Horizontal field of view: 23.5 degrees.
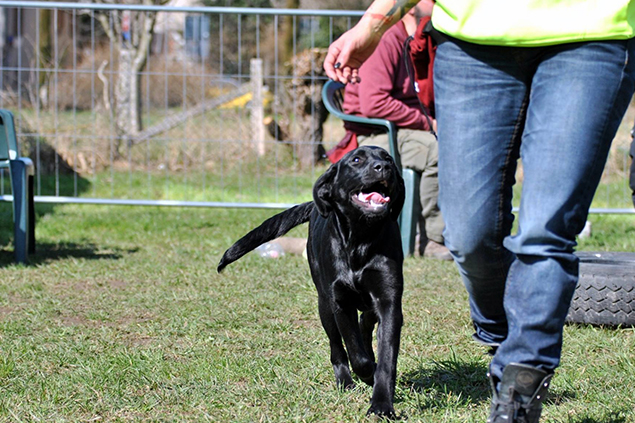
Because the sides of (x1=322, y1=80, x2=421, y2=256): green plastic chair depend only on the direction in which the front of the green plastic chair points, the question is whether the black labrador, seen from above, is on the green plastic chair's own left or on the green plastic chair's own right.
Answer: on the green plastic chair's own right

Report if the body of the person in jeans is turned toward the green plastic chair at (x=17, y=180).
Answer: no

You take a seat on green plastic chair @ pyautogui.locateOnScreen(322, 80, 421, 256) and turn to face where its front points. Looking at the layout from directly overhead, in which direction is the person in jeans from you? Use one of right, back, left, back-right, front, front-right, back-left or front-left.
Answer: right

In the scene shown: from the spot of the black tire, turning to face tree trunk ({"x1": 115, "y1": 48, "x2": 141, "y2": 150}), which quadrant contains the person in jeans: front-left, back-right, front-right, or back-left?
back-left
